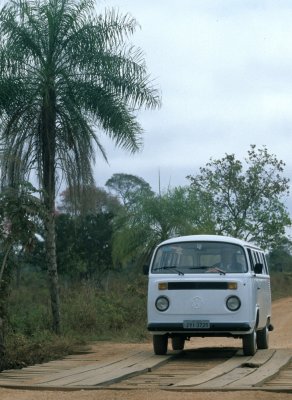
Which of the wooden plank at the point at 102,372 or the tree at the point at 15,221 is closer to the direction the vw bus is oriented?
the wooden plank

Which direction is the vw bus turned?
toward the camera

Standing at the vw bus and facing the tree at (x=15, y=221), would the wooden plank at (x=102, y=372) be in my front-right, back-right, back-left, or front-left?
front-left

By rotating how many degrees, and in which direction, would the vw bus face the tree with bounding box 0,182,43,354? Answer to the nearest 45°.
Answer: approximately 90° to its right

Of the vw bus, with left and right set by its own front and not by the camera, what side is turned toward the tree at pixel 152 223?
back
